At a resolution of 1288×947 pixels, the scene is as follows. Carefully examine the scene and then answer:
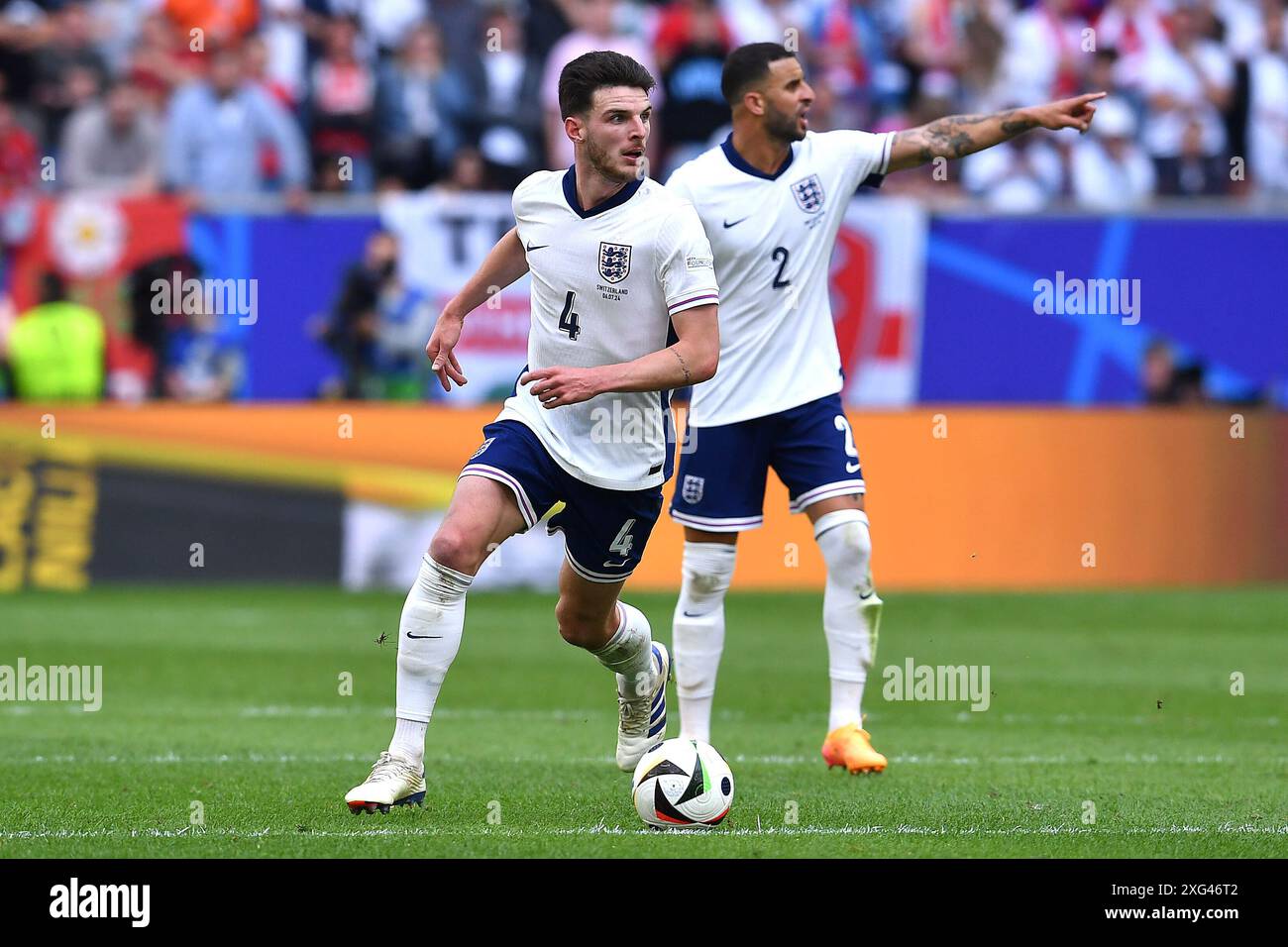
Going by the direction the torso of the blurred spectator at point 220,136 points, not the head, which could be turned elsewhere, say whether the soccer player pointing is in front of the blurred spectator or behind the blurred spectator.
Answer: in front

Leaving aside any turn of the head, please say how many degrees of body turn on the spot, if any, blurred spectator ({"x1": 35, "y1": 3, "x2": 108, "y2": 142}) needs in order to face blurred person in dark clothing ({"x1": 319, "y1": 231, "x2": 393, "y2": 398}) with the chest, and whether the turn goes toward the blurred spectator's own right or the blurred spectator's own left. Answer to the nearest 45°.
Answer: approximately 45° to the blurred spectator's own left

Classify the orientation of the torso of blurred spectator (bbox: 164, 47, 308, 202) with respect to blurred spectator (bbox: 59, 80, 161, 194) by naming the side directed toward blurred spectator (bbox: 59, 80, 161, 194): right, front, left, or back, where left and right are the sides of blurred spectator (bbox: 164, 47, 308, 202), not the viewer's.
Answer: right

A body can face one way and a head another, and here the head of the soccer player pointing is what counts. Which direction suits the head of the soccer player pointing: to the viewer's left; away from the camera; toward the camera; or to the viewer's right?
to the viewer's right

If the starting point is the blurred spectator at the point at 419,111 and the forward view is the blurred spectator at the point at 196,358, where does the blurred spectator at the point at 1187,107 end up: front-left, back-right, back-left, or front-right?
back-left

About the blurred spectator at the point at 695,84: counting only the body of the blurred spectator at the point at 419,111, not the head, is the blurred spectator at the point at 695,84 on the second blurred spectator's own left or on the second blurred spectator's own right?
on the second blurred spectator's own left

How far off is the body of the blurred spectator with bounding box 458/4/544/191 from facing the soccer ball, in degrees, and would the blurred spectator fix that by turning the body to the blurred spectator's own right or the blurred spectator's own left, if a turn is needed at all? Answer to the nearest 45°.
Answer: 0° — they already face it

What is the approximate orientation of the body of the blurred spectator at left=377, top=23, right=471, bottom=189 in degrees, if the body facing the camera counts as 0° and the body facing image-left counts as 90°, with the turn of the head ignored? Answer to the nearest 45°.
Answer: approximately 0°
